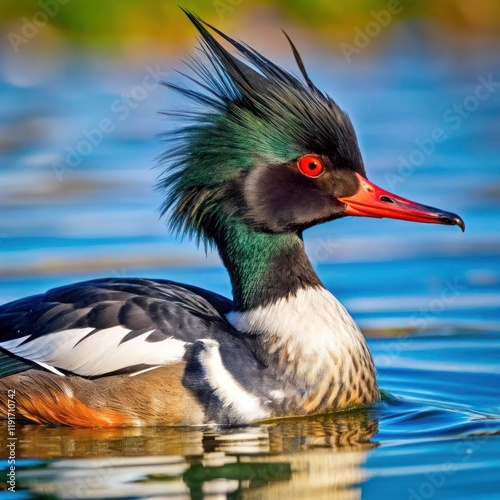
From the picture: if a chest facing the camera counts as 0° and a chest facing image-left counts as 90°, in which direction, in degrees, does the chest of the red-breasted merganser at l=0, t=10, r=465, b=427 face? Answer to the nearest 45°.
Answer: approximately 270°
